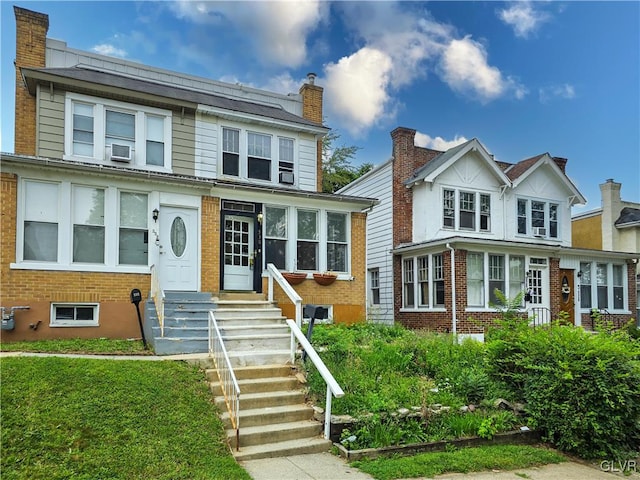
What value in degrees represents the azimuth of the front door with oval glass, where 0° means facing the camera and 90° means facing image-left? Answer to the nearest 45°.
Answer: approximately 0°

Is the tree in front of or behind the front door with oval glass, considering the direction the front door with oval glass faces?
behind

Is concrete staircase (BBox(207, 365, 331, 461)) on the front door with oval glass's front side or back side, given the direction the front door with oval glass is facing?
on the front side

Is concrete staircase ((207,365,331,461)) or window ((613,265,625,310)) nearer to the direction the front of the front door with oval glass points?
the concrete staircase

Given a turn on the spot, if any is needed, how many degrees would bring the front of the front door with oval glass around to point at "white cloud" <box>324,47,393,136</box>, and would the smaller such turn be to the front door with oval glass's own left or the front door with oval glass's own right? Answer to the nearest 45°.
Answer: approximately 135° to the front door with oval glass's own left

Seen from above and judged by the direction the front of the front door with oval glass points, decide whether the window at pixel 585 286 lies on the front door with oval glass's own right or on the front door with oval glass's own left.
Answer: on the front door with oval glass's own left
